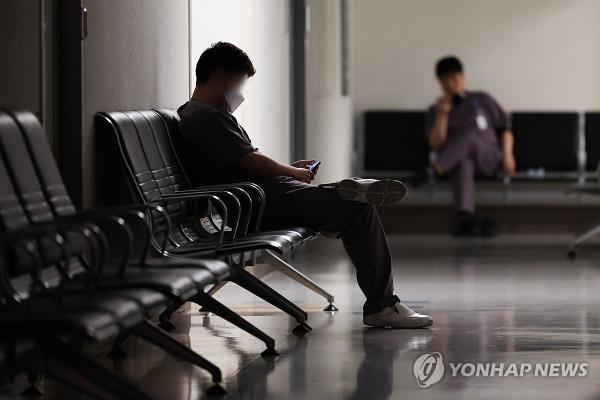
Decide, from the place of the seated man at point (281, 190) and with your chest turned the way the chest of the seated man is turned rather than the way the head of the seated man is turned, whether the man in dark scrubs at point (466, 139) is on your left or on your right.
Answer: on your left

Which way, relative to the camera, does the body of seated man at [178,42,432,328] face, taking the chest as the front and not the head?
to the viewer's right

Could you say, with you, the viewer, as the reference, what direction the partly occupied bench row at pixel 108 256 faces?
facing the viewer and to the right of the viewer
